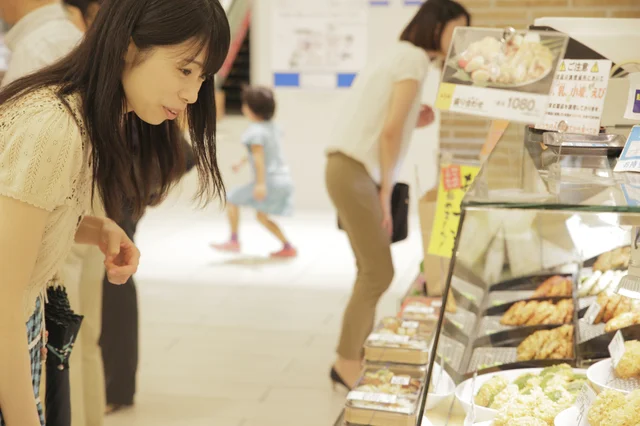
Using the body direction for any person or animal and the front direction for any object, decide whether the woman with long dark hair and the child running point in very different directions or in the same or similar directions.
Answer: very different directions

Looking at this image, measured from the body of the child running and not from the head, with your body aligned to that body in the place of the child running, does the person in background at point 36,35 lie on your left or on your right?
on your left

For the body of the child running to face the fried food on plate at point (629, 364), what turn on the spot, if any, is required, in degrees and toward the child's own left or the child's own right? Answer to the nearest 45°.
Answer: approximately 90° to the child's own left

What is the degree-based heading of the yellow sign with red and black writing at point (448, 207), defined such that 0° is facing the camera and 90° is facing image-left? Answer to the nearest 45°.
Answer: approximately 0°

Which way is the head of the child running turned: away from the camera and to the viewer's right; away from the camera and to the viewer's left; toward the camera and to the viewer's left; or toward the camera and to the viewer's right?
away from the camera and to the viewer's left

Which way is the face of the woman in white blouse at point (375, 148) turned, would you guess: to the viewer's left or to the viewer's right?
to the viewer's right

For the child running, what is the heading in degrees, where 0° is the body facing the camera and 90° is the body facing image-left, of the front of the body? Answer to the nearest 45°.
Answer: approximately 90°

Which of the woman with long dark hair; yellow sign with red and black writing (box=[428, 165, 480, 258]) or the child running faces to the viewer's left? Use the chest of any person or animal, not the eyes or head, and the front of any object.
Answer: the child running

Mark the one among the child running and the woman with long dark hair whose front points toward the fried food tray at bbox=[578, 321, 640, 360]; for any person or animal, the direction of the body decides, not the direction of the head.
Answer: the woman with long dark hair

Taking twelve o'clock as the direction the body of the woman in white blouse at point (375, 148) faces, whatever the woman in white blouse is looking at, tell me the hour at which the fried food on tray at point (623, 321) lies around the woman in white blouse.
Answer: The fried food on tray is roughly at 2 o'clock from the woman in white blouse.

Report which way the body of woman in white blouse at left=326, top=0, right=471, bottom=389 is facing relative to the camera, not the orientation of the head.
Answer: to the viewer's right

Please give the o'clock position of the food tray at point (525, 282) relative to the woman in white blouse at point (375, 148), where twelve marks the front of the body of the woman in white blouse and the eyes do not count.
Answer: The food tray is roughly at 2 o'clock from the woman in white blouse.
